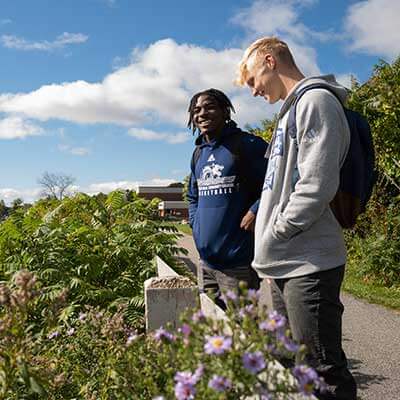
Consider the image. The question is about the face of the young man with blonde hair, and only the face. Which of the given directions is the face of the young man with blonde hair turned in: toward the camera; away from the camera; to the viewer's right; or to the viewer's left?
to the viewer's left

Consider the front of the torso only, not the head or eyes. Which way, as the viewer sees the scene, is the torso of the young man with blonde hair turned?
to the viewer's left

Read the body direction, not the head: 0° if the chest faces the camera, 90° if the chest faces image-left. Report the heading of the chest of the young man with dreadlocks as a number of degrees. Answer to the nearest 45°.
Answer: approximately 45°

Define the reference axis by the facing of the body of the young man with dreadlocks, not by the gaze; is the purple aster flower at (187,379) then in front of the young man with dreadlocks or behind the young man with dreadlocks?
in front

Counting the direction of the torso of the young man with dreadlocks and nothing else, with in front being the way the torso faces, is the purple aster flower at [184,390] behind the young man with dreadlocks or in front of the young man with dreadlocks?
in front

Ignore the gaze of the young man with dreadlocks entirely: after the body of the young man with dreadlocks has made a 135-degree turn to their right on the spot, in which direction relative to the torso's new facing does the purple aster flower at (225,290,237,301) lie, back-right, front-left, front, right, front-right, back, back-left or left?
back

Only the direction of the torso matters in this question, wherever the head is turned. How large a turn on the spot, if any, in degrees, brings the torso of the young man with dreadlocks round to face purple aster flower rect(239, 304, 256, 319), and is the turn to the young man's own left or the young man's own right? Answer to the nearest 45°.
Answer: approximately 45° to the young man's own left

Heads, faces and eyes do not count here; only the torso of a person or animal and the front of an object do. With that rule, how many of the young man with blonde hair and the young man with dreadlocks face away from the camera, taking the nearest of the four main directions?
0
